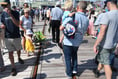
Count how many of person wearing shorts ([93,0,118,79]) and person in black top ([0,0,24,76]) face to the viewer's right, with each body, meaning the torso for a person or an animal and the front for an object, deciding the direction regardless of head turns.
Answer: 0

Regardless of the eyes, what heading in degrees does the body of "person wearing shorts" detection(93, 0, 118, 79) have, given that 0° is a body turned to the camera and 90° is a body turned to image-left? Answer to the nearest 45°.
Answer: approximately 135°

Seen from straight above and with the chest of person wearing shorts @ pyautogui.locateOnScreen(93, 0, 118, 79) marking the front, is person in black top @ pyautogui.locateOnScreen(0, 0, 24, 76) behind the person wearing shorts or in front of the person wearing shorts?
in front
